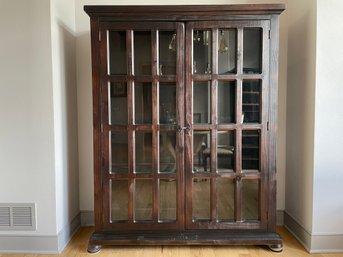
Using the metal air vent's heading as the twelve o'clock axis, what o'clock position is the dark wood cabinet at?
The dark wood cabinet is roughly at 10 o'clock from the metal air vent.

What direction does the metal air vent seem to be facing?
toward the camera

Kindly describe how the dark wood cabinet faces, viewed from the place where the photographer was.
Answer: facing the viewer

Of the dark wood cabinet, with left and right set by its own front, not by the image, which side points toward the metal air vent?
right

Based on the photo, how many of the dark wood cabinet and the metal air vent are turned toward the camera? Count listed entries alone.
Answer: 2
